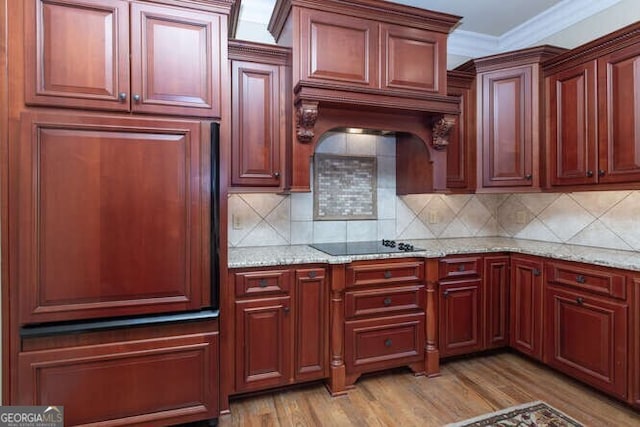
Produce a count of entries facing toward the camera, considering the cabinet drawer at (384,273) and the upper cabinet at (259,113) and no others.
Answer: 2

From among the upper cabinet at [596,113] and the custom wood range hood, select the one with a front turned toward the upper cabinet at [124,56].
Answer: the upper cabinet at [596,113]

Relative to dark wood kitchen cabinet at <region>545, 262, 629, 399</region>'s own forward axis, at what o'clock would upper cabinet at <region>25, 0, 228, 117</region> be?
The upper cabinet is roughly at 12 o'clock from the dark wood kitchen cabinet.

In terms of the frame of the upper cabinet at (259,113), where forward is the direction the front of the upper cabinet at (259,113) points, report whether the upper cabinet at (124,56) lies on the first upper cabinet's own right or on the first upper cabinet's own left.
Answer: on the first upper cabinet's own right

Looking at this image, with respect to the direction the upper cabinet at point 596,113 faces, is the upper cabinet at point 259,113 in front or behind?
in front

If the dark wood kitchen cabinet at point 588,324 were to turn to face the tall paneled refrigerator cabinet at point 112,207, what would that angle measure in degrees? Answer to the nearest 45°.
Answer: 0° — it already faces it

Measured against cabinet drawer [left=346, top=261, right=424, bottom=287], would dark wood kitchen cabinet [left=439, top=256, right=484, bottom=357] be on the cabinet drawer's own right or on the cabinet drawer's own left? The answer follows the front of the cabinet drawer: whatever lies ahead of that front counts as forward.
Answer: on the cabinet drawer's own left

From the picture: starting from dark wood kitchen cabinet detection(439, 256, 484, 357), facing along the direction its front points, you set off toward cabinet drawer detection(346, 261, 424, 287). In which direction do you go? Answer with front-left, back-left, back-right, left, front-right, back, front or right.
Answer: right

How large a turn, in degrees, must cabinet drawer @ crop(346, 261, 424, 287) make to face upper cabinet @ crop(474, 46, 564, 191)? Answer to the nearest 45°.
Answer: approximately 135° to its left

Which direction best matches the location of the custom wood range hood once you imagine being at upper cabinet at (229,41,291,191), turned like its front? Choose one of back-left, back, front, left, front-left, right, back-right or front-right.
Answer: left

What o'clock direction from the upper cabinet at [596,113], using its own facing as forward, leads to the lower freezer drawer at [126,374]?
The lower freezer drawer is roughly at 12 o'clock from the upper cabinet.

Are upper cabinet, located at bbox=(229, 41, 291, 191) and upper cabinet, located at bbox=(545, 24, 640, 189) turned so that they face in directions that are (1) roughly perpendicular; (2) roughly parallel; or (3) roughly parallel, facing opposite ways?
roughly perpendicular
